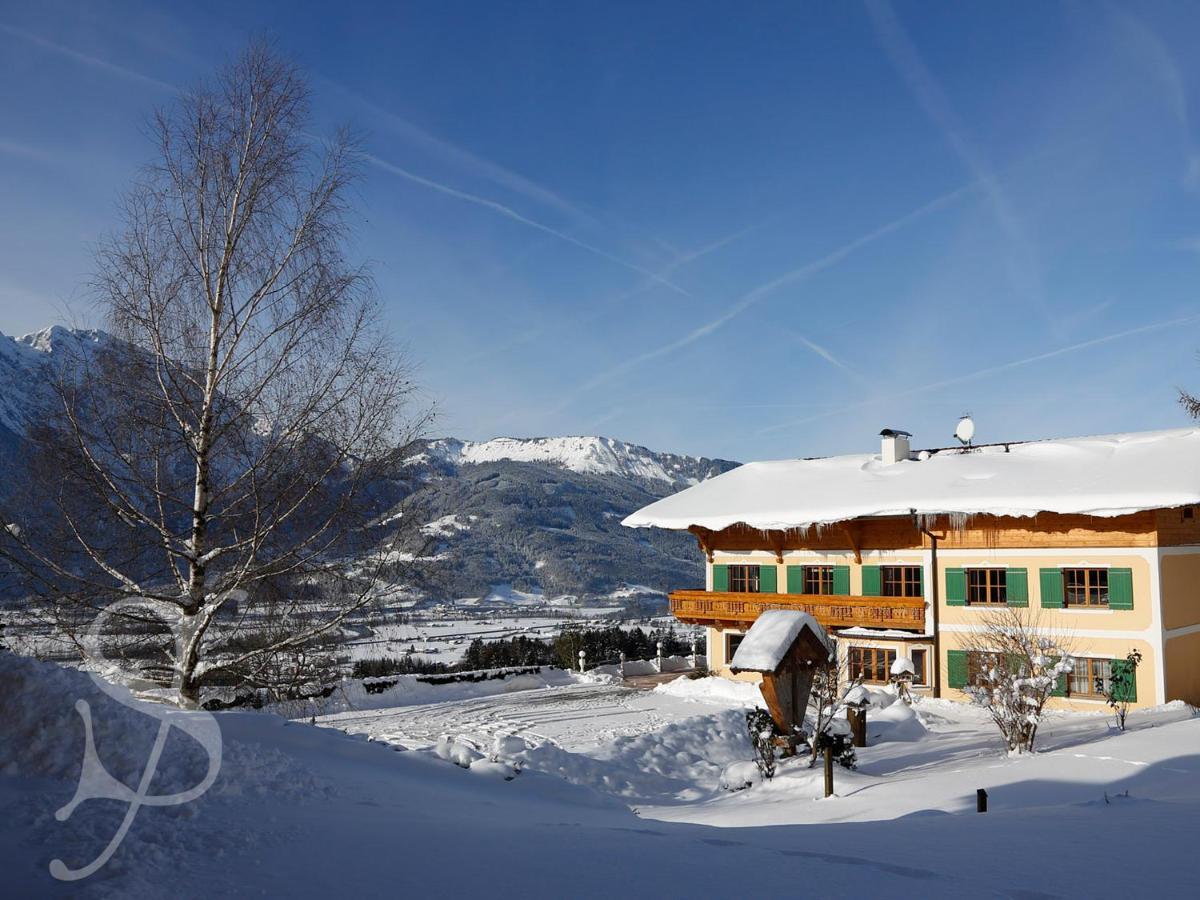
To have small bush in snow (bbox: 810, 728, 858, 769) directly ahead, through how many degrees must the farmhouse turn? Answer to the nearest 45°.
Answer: approximately 45° to its left

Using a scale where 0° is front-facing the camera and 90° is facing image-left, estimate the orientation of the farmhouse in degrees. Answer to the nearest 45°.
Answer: approximately 45°

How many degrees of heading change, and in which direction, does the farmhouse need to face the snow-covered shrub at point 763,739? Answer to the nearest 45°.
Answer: approximately 45° to its left
